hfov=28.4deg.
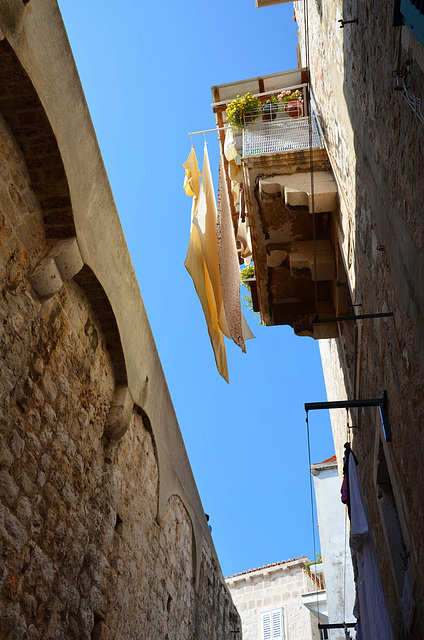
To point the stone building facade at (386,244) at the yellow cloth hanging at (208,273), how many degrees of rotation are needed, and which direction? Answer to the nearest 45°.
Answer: approximately 45° to its right

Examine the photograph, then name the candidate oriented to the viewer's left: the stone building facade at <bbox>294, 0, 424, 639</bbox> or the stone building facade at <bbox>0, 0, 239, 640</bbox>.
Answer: the stone building facade at <bbox>294, 0, 424, 639</bbox>

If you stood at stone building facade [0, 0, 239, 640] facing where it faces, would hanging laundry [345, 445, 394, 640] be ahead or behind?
ahead

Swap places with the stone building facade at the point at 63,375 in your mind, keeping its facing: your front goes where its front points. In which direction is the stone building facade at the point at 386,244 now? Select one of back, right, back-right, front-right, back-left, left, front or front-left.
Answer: front

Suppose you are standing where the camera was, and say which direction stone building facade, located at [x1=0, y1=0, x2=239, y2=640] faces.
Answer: facing to the right of the viewer

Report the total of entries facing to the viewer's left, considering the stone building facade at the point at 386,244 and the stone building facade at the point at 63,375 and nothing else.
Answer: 1

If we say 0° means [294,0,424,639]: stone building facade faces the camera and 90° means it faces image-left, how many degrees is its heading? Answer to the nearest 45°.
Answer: approximately 90°
